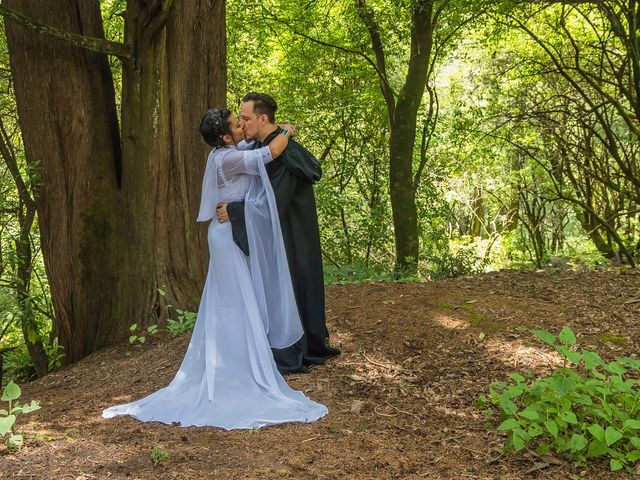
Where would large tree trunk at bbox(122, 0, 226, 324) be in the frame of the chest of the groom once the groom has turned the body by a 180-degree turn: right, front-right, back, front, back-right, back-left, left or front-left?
back-left

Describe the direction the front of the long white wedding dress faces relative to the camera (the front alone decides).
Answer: to the viewer's right

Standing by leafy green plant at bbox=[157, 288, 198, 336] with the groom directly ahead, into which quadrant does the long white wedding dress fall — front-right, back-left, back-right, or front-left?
front-right

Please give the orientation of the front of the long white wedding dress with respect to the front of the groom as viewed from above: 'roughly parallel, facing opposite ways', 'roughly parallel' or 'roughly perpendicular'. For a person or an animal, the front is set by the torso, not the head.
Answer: roughly parallel, facing opposite ways

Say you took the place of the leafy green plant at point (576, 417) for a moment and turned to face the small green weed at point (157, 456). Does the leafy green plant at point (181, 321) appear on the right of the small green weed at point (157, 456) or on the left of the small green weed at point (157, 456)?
right

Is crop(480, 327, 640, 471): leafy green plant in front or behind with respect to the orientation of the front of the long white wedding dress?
in front

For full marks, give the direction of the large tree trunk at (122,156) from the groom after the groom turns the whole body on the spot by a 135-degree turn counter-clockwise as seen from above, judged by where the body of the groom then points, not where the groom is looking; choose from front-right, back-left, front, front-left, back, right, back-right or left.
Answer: back

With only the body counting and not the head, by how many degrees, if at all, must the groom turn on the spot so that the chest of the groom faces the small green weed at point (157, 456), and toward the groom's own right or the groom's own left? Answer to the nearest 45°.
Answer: approximately 45° to the groom's own left

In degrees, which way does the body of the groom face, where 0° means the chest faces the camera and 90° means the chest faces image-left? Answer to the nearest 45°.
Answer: approximately 90°

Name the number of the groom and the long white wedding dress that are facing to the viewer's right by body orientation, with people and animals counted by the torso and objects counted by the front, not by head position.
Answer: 1
